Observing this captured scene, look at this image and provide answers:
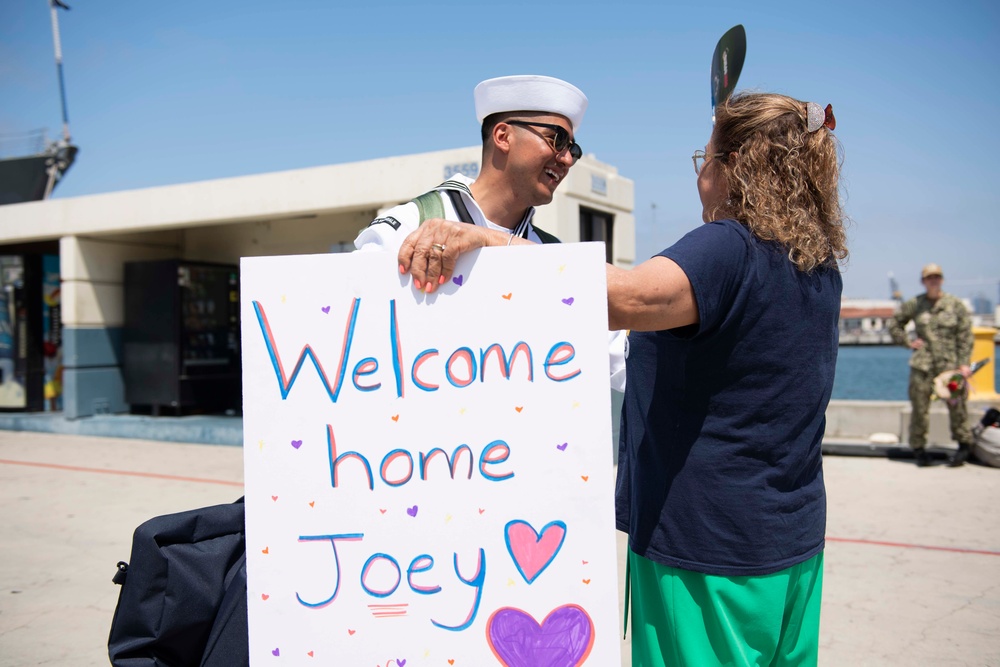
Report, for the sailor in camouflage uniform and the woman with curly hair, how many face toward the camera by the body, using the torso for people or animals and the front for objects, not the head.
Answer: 1

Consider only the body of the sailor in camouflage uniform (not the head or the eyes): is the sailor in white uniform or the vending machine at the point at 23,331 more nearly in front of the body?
the sailor in white uniform

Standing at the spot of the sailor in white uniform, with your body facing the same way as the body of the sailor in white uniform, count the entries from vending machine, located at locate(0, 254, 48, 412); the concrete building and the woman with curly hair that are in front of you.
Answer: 1

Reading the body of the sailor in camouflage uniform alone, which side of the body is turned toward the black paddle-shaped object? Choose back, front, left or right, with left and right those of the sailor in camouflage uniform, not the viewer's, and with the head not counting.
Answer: front

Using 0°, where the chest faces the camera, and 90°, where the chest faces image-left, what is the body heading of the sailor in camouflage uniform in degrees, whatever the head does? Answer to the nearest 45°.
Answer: approximately 0°

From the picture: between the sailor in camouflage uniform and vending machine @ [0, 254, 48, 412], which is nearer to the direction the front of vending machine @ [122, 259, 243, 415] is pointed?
the sailor in camouflage uniform

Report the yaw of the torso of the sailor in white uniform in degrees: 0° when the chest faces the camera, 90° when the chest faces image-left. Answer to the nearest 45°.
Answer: approximately 315°

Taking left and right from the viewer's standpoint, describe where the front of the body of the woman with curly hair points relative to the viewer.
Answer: facing away from the viewer and to the left of the viewer

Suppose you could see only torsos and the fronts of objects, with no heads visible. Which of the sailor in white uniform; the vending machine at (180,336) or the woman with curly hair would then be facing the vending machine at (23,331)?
the woman with curly hair

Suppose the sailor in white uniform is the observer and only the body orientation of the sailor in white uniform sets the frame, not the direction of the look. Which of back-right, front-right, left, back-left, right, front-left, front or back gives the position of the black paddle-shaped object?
front-left

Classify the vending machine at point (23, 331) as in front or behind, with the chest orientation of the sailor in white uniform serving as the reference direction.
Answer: behind

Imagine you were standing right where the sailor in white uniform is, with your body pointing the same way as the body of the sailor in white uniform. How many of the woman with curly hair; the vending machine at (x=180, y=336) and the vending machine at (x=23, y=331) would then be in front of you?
1
